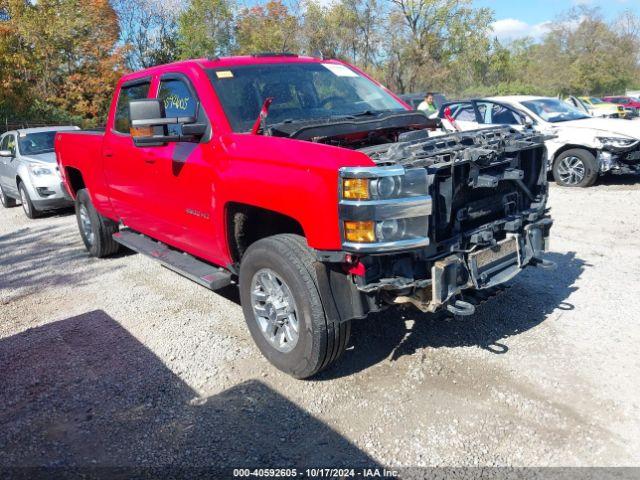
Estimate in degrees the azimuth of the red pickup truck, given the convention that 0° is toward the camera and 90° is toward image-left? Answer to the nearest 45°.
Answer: approximately 315°

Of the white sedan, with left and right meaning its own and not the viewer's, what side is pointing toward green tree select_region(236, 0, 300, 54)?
back

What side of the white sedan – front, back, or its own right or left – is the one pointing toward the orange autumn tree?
back

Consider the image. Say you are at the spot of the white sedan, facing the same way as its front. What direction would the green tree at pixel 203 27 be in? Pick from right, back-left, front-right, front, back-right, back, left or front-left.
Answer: back

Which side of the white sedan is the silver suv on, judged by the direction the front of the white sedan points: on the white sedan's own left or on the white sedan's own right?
on the white sedan's own right

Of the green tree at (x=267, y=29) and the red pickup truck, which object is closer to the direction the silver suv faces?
the red pickup truck

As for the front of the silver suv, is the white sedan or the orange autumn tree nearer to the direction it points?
the white sedan

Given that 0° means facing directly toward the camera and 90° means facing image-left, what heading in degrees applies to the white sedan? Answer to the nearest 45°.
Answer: approximately 315°
